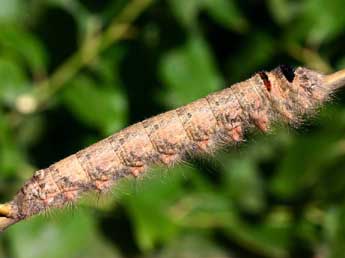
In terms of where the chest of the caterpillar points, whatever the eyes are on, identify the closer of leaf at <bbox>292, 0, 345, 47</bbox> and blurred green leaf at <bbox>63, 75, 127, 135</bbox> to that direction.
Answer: the leaf

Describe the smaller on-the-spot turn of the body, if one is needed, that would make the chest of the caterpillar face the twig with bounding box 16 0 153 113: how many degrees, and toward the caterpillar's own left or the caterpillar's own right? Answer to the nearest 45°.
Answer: approximately 90° to the caterpillar's own left

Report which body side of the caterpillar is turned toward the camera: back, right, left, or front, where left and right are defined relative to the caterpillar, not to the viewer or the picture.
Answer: right
